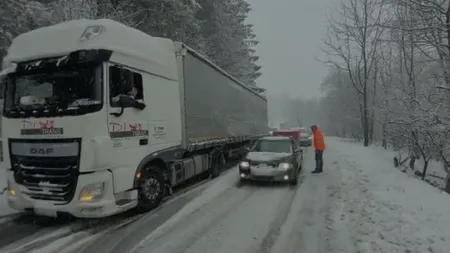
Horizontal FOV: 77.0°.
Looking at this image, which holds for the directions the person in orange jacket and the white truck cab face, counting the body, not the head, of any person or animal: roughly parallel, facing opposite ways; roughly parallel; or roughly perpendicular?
roughly perpendicular

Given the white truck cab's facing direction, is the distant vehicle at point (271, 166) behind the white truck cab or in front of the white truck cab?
behind

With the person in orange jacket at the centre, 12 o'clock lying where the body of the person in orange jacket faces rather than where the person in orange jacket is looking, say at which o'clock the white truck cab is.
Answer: The white truck cab is roughly at 10 o'clock from the person in orange jacket.

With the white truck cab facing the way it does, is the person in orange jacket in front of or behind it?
behind

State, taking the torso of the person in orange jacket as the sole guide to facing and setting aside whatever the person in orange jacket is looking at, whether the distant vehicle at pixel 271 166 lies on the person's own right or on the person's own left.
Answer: on the person's own left

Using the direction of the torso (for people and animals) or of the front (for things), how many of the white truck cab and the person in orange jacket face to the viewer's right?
0

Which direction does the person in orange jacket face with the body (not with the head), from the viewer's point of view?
to the viewer's left

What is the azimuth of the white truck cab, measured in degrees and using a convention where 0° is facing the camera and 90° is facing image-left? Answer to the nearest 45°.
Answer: approximately 45°
